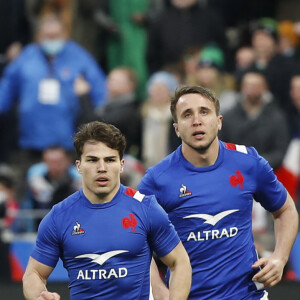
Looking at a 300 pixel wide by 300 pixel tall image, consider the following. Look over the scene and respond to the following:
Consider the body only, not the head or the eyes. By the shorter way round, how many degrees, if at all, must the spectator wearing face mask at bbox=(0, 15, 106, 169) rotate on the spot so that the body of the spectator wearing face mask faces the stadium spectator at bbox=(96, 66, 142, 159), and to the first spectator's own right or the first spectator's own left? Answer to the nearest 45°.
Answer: approximately 90° to the first spectator's own left

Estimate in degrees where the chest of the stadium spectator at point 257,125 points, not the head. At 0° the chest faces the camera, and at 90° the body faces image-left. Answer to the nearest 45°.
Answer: approximately 0°

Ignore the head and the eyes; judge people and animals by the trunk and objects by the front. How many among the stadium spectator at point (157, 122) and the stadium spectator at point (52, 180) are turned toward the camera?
2

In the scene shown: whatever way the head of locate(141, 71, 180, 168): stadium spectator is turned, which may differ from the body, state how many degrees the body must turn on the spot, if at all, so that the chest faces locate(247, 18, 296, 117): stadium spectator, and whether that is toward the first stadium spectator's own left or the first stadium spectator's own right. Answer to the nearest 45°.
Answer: approximately 90° to the first stadium spectator's own left

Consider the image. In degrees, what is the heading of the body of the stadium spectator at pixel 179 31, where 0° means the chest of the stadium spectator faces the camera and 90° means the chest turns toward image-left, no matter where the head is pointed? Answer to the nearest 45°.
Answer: approximately 0°

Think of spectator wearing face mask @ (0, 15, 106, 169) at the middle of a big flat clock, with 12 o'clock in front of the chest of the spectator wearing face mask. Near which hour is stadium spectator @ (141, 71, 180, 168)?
The stadium spectator is roughly at 9 o'clock from the spectator wearing face mask.

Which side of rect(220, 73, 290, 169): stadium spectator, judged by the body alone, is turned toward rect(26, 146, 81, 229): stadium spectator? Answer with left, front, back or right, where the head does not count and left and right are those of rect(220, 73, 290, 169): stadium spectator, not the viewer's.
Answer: right

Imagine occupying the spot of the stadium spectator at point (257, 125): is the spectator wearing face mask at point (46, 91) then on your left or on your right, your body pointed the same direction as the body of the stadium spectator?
on your right
